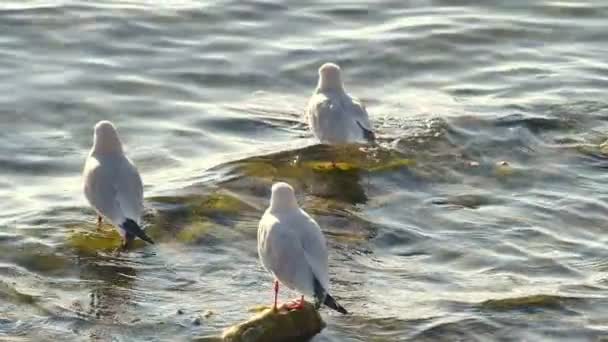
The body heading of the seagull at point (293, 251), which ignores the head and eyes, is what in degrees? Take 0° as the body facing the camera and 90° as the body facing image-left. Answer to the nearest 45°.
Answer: approximately 135°

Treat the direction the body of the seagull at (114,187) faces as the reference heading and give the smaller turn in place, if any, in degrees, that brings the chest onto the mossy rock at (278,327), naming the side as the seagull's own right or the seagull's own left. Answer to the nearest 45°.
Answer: approximately 180°

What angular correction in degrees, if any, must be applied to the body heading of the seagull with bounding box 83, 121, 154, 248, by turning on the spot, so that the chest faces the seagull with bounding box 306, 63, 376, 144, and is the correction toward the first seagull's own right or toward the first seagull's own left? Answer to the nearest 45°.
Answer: approximately 90° to the first seagull's own right

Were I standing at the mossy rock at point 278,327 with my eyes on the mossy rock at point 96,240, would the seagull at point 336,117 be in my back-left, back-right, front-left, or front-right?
front-right

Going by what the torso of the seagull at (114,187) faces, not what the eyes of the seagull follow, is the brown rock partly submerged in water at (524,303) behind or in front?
behind

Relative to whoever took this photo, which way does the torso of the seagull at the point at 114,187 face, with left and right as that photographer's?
facing away from the viewer and to the left of the viewer

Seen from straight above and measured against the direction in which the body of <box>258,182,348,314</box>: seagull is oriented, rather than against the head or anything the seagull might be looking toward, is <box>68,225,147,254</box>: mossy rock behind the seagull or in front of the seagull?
in front

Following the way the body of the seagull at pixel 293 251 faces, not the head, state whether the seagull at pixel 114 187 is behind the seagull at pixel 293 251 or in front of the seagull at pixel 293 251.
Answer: in front

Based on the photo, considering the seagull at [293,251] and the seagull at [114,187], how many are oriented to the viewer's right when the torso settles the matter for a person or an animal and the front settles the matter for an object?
0

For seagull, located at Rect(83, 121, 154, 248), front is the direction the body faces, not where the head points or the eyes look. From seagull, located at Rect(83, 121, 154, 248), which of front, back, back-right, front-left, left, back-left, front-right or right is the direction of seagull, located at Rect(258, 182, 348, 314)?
back

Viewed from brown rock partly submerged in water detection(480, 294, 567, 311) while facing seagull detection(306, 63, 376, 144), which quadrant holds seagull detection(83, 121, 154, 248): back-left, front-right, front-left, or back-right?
front-left
